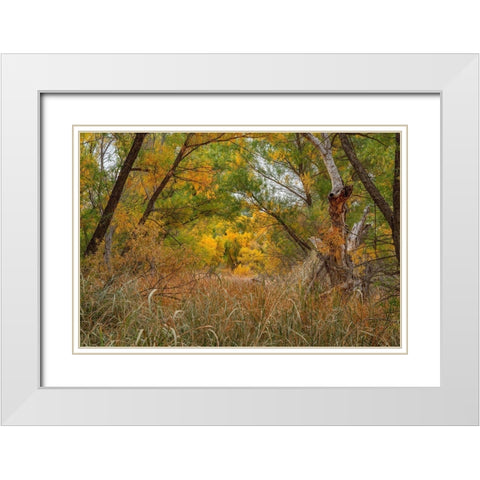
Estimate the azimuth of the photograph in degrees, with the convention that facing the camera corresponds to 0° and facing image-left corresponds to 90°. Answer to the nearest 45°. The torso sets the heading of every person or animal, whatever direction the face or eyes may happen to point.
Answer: approximately 0°

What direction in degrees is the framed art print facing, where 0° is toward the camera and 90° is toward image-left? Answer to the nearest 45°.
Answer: approximately 0°
